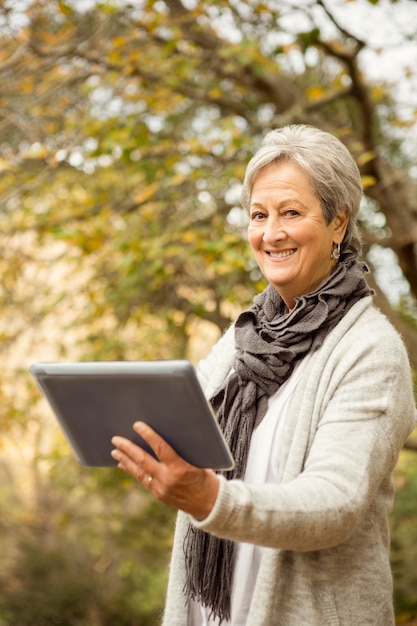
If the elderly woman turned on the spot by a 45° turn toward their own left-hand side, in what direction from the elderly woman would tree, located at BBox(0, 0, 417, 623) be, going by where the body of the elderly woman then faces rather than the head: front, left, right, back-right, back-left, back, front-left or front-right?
back
